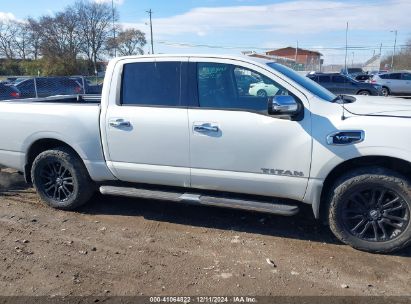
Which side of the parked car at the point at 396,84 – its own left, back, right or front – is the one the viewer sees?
right

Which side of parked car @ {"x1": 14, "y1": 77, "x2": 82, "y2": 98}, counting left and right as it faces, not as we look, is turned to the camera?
left

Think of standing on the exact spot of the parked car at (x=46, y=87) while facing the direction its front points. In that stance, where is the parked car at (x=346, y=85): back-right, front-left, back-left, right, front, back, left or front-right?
back
